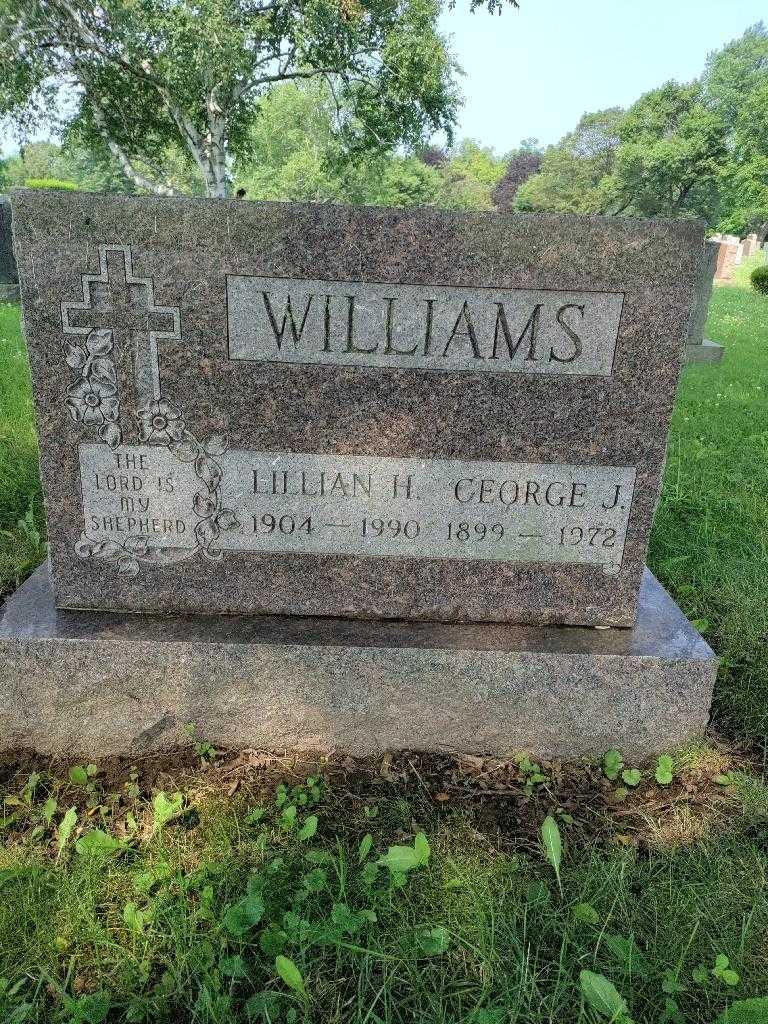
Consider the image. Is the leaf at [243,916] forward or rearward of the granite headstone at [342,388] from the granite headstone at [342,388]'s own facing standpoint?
forward

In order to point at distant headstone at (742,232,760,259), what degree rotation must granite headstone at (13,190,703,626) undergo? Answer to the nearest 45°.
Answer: approximately 135° to its left

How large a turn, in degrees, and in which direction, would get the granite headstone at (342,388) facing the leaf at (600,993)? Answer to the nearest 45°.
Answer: approximately 45° to its left

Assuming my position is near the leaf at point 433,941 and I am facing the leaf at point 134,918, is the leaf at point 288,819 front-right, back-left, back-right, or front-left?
front-right

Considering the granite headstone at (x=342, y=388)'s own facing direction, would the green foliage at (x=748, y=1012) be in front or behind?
in front

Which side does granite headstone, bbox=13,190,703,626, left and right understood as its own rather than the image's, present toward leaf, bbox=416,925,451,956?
front

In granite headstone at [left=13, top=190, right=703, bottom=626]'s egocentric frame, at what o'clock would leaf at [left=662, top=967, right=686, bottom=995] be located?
The leaf is roughly at 11 o'clock from the granite headstone.

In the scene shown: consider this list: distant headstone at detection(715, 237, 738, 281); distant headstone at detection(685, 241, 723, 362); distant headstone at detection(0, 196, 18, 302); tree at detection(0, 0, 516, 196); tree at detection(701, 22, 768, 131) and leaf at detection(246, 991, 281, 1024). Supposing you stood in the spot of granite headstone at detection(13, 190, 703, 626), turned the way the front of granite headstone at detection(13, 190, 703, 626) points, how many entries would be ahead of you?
1

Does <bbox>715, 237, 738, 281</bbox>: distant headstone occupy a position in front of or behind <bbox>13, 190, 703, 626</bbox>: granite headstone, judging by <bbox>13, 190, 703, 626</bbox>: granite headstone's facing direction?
behind

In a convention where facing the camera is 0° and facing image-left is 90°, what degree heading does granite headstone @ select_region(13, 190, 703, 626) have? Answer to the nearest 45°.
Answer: approximately 0°

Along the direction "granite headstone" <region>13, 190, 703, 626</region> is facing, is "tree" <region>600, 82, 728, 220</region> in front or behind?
behind
